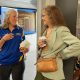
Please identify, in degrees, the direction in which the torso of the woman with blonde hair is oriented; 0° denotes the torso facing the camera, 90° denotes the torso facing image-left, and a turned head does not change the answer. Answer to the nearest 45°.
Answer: approximately 315°
